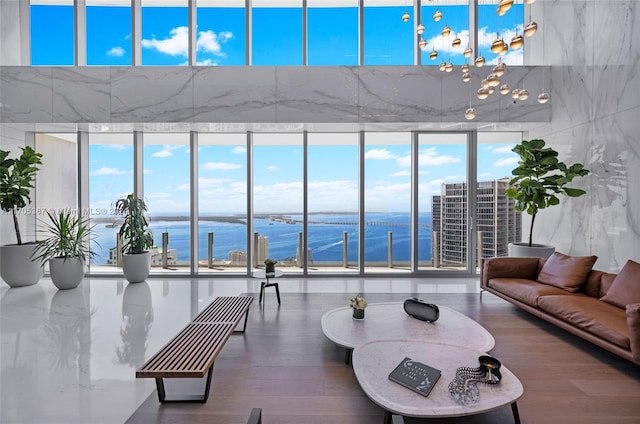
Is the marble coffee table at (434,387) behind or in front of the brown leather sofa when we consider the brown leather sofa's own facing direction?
in front

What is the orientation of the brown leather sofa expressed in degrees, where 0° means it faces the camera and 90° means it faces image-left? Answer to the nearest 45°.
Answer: approximately 45°

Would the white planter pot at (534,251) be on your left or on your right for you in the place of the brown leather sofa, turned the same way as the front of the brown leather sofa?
on your right

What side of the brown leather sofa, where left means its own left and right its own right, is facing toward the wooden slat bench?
front

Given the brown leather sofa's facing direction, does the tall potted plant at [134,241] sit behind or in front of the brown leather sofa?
in front

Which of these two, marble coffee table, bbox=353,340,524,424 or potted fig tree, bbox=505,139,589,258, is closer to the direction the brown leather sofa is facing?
the marble coffee table

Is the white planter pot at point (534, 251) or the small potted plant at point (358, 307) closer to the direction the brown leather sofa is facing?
the small potted plant

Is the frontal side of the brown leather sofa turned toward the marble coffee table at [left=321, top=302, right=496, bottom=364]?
yes

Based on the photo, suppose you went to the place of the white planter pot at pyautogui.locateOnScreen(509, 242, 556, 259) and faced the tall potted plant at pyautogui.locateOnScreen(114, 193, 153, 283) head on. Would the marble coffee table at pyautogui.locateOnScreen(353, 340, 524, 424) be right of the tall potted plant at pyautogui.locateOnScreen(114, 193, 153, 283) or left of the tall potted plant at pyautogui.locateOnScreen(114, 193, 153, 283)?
left

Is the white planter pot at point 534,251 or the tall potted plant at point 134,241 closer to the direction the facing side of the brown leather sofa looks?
the tall potted plant

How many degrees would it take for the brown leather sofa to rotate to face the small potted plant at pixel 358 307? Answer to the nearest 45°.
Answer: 0° — it already faces it
